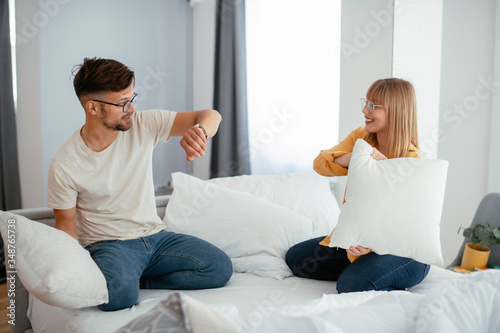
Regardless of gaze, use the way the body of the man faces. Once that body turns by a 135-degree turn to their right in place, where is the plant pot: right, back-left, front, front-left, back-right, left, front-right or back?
back

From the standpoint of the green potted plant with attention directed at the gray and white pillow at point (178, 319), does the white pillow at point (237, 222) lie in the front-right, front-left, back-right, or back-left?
front-right

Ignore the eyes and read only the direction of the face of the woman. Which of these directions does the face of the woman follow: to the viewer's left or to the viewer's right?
to the viewer's left

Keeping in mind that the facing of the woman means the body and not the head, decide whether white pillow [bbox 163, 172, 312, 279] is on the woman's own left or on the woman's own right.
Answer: on the woman's own right

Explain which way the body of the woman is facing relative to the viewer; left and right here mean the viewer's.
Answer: facing the viewer and to the left of the viewer

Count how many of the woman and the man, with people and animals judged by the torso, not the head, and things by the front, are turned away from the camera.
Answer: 0

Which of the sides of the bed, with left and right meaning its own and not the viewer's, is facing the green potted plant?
left

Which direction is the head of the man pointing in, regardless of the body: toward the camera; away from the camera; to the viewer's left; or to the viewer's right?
to the viewer's right

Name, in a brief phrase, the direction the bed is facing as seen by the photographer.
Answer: facing the viewer and to the right of the viewer
